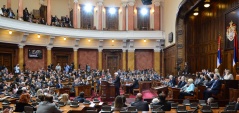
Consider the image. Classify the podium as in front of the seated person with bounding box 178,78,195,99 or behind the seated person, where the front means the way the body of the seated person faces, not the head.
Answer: in front

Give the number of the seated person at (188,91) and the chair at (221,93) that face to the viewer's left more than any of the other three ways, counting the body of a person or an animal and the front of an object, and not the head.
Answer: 2

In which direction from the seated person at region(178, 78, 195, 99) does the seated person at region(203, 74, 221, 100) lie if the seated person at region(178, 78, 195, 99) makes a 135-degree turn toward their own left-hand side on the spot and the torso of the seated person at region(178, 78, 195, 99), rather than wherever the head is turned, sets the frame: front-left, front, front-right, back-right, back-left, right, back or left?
front

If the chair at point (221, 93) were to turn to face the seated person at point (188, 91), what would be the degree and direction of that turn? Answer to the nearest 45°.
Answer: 0° — it already faces them

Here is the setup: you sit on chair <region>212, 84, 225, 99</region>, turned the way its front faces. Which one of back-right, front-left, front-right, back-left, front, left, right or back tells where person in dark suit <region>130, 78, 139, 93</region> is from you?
front-right

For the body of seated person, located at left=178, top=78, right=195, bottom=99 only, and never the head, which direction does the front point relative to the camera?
to the viewer's left

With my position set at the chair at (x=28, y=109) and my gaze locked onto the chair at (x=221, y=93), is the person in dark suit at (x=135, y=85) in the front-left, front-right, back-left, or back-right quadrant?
front-left

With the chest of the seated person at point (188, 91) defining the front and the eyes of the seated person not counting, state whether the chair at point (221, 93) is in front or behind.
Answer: behind

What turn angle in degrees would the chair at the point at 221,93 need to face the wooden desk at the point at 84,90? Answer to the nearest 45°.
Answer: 0° — it already faces it

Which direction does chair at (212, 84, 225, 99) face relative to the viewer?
to the viewer's left

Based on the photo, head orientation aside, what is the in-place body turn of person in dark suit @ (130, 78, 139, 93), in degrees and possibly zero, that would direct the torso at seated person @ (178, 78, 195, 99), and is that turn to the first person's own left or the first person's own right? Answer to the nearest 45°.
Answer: approximately 135° to the first person's own left
